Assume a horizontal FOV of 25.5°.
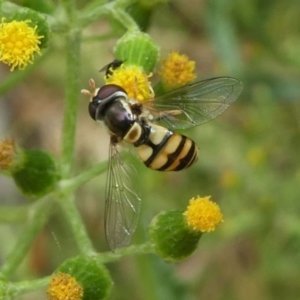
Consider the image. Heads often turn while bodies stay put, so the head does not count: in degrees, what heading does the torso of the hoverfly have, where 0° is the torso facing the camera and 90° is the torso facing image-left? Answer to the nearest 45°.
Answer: approximately 135°
